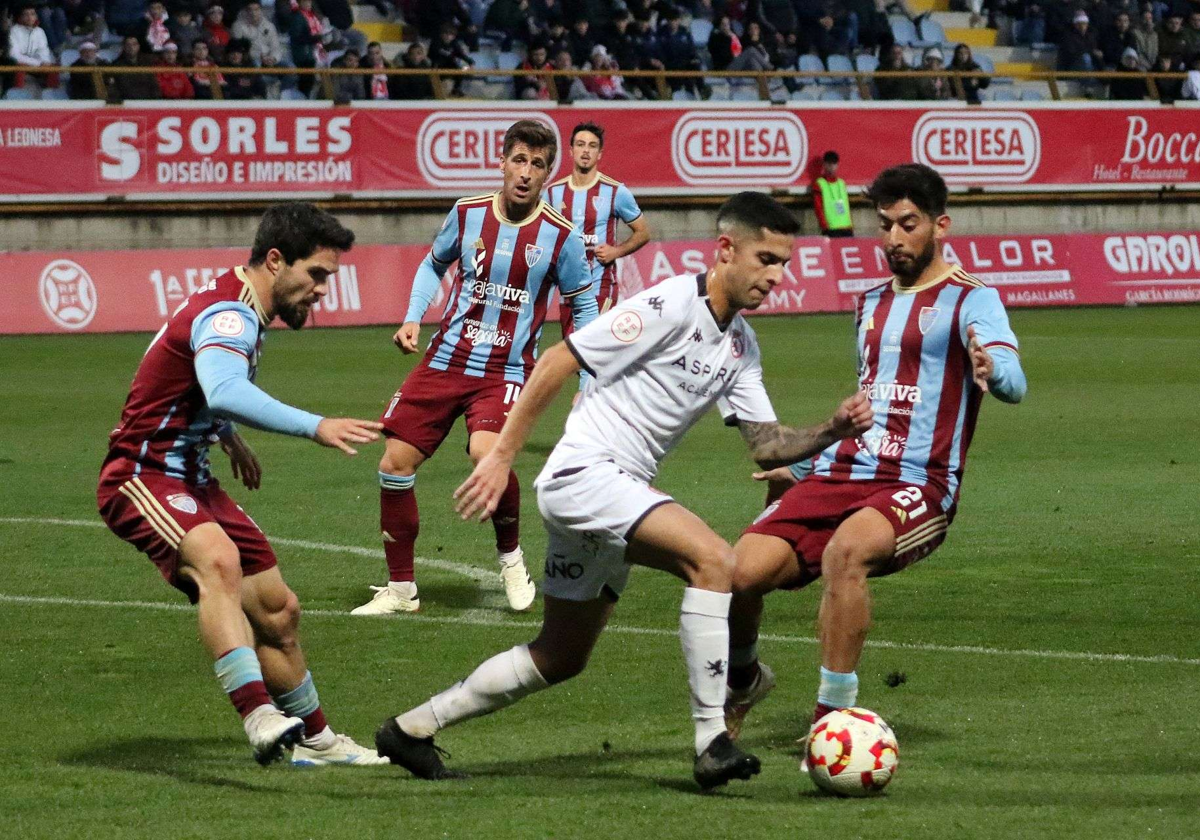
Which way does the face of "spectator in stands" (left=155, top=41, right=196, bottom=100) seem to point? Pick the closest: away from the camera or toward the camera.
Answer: toward the camera

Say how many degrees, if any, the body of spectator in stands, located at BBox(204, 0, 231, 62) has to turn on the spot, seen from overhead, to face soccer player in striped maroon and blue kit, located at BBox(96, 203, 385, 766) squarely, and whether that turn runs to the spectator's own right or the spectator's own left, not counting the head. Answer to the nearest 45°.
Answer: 0° — they already face them

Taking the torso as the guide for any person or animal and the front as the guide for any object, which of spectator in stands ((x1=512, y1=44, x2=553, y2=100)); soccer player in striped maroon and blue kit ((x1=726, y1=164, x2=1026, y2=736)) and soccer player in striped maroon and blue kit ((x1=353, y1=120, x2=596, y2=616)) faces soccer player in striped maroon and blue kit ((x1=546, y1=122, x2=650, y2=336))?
the spectator in stands

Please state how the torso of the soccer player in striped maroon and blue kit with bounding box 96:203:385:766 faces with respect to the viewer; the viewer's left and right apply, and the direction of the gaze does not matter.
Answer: facing to the right of the viewer

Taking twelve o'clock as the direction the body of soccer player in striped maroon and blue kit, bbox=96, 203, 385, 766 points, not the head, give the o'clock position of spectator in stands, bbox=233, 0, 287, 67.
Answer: The spectator in stands is roughly at 9 o'clock from the soccer player in striped maroon and blue kit.

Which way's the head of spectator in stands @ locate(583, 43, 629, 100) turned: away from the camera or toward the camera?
toward the camera

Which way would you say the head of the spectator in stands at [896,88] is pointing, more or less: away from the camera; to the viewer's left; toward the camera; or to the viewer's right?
toward the camera

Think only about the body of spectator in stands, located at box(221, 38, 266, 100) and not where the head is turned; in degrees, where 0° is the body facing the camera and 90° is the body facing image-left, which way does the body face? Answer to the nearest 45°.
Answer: approximately 0°

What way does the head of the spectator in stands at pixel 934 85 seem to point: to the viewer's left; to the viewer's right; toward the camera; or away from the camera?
toward the camera

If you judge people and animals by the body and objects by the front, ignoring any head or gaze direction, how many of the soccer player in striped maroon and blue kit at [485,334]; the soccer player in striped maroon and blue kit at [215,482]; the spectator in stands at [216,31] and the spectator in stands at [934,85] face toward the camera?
3

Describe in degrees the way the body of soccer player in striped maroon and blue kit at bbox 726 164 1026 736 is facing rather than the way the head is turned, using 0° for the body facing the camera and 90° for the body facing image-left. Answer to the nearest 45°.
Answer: approximately 45°

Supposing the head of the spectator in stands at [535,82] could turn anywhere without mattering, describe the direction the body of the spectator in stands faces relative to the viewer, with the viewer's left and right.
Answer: facing the viewer

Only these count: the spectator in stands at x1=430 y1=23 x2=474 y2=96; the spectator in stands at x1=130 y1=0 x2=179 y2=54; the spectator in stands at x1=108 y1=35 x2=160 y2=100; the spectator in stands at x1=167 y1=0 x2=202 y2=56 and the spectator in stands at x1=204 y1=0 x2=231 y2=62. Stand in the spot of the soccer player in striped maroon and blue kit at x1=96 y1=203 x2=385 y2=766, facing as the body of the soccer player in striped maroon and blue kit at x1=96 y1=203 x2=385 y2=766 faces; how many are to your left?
5

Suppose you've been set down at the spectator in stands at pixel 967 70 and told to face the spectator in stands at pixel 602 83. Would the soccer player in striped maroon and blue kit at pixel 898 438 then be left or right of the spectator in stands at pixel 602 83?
left

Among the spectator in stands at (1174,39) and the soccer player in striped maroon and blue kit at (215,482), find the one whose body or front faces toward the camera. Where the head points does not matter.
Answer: the spectator in stands

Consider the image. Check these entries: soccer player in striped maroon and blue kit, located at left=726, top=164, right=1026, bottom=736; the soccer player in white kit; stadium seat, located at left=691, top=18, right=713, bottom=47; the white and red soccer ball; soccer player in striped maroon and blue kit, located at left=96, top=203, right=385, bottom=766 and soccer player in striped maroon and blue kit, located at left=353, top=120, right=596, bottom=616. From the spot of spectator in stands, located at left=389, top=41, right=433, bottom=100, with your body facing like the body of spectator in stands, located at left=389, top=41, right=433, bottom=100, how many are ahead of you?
5

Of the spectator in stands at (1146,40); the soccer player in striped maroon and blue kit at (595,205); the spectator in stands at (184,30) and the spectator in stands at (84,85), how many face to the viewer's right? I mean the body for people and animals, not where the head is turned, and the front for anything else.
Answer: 0

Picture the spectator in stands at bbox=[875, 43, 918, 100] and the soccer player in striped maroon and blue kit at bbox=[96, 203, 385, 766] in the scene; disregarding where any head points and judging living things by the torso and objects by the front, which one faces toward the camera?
the spectator in stands

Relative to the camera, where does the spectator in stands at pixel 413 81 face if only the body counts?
toward the camera

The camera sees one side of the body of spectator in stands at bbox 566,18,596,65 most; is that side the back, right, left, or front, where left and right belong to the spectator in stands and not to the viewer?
front

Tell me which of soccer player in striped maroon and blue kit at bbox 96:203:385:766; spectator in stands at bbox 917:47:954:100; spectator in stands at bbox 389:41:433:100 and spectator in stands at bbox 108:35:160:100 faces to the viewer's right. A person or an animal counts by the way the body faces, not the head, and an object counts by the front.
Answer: the soccer player in striped maroon and blue kit
